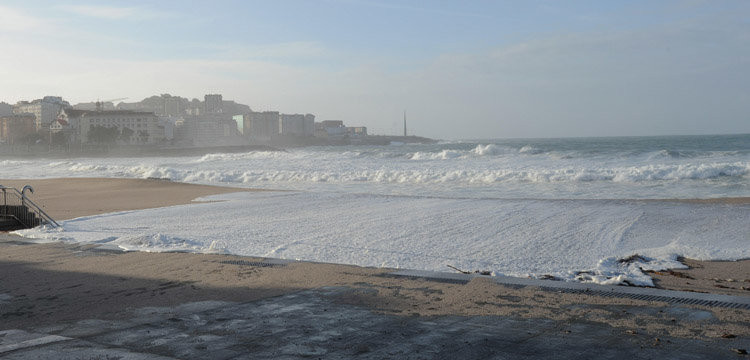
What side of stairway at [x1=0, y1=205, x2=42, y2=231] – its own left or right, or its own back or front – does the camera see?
right
